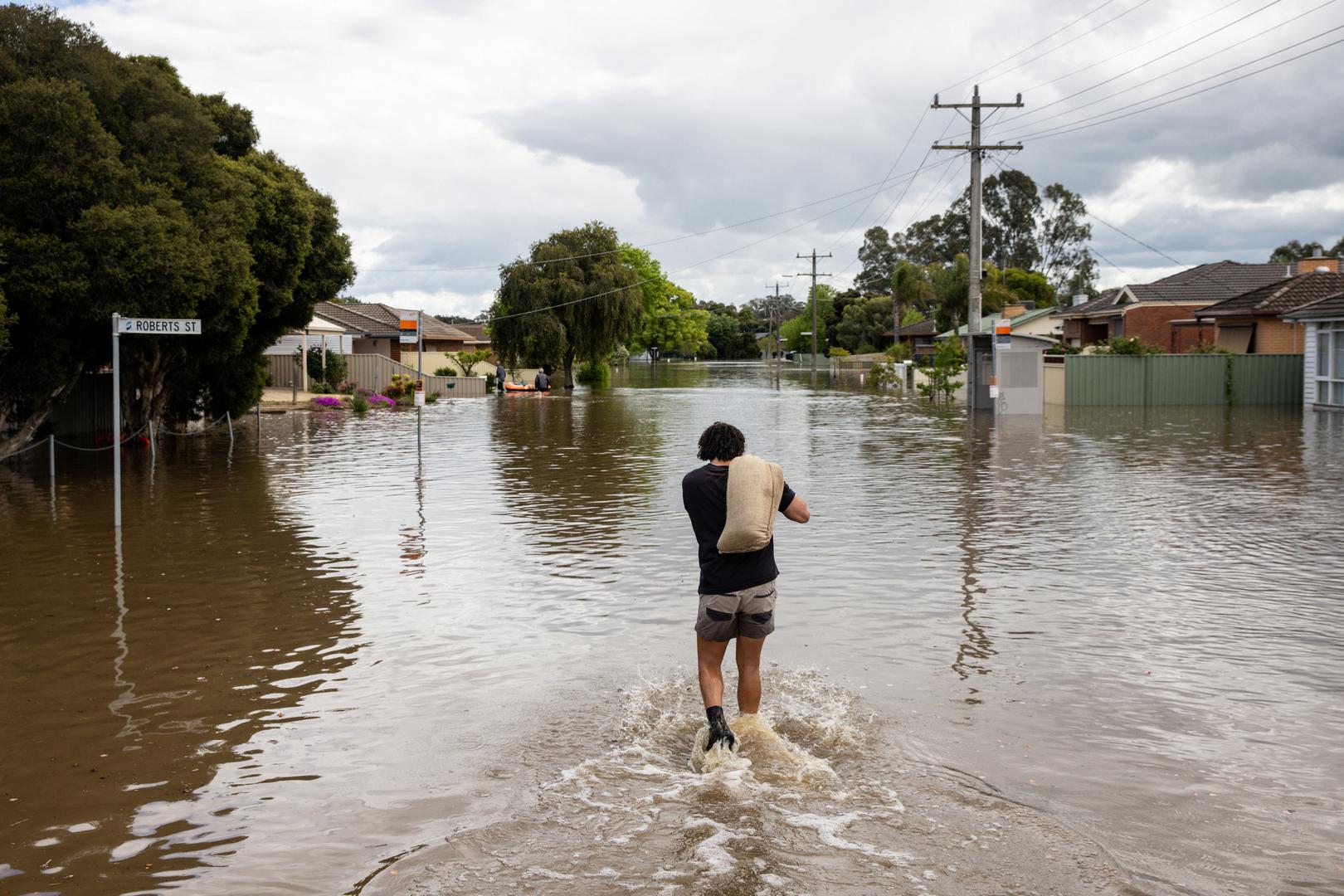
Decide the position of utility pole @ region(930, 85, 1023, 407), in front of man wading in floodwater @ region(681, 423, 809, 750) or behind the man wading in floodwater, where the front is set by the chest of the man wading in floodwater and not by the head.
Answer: in front

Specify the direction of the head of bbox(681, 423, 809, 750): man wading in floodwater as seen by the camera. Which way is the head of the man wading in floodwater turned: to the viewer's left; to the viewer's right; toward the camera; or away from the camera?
away from the camera

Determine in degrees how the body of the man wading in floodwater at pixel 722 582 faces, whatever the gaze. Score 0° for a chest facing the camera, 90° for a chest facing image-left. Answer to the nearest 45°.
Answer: approximately 180°

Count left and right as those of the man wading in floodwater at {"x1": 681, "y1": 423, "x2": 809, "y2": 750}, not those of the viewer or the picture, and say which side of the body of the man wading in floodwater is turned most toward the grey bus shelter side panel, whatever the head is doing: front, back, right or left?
front

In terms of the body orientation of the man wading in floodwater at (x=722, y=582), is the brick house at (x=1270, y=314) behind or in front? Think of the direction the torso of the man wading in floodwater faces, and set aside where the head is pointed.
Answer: in front

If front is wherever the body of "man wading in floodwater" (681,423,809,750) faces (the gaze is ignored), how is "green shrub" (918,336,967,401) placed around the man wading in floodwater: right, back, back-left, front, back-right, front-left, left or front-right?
front

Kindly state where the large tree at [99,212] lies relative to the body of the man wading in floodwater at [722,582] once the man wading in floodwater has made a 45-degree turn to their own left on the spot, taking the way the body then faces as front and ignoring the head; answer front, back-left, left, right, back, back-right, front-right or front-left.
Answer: front

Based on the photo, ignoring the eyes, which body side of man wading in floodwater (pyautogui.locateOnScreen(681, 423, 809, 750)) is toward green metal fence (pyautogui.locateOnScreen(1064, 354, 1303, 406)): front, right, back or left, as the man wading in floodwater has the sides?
front
